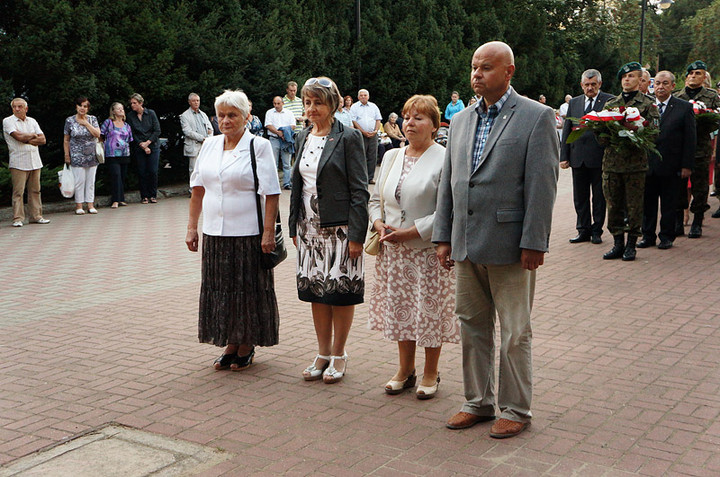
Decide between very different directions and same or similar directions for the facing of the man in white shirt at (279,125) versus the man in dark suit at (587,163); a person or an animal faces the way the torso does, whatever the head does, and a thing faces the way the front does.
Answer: same or similar directions

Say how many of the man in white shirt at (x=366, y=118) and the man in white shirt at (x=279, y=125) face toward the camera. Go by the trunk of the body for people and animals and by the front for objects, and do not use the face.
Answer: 2

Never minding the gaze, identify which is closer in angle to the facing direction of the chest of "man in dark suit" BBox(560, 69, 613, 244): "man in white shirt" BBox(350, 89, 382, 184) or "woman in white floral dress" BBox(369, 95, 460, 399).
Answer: the woman in white floral dress

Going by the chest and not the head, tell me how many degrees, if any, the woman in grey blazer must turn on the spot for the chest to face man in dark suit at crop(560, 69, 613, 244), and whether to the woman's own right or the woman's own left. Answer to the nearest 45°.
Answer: approximately 180°

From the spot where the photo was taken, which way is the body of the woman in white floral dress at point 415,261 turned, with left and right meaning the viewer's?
facing the viewer and to the left of the viewer

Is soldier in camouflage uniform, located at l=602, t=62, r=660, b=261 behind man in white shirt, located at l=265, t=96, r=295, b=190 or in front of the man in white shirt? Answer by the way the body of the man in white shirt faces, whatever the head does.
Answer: in front

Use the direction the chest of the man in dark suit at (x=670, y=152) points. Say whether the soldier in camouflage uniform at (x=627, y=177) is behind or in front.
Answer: in front

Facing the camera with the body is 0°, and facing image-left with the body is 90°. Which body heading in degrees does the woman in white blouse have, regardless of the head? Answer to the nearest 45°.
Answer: approximately 45°

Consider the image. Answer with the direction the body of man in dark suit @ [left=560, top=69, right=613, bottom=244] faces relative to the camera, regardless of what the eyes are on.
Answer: toward the camera

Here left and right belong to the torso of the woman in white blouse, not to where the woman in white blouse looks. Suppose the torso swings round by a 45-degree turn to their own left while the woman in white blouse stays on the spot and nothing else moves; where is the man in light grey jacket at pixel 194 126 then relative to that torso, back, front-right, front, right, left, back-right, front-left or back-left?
back

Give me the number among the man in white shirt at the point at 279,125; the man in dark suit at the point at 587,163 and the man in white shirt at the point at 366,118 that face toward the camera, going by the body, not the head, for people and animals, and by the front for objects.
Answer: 3

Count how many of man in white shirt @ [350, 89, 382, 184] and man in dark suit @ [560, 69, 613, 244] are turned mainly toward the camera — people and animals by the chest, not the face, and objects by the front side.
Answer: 2

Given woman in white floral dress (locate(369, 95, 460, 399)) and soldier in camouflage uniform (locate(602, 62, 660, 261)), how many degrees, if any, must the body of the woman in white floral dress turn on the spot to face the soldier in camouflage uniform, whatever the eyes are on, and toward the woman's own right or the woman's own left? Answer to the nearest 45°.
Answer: approximately 180°

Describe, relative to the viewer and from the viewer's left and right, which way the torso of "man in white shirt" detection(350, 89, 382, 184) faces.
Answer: facing the viewer

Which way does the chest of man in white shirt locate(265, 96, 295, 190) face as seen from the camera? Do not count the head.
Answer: toward the camera

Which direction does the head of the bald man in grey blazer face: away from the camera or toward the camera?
toward the camera

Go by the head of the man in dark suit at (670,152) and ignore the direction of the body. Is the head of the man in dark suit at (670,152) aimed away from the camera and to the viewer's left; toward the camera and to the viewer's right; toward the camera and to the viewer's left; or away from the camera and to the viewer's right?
toward the camera and to the viewer's left

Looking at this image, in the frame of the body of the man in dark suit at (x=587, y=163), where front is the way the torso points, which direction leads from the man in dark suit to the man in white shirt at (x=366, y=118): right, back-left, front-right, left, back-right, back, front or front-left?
back-right
